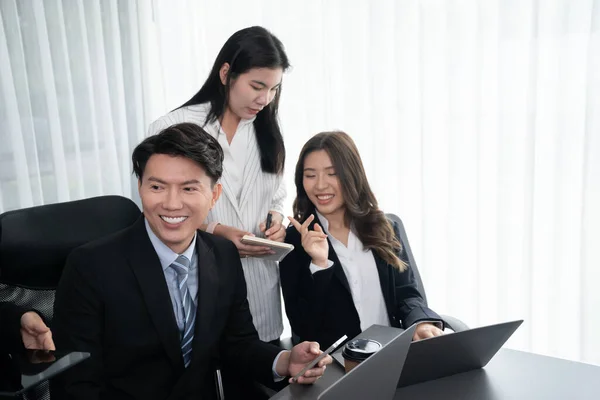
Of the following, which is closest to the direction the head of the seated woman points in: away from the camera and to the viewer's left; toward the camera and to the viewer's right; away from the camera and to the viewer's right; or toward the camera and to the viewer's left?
toward the camera and to the viewer's left

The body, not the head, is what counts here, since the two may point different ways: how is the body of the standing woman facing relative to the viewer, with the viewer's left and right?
facing the viewer and to the right of the viewer

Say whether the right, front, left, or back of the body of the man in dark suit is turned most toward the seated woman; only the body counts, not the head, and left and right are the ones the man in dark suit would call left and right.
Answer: left

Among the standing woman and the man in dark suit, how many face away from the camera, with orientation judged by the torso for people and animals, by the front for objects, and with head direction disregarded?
0

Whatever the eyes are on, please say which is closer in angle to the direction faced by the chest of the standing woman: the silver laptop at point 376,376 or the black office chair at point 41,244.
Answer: the silver laptop

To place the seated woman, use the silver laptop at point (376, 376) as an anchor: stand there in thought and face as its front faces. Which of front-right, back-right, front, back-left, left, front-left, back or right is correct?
front-right

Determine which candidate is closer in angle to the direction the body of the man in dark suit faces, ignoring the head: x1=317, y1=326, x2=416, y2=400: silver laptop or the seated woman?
the silver laptop

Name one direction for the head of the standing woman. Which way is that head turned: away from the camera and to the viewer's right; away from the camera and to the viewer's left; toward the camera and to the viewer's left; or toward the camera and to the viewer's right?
toward the camera and to the viewer's right
